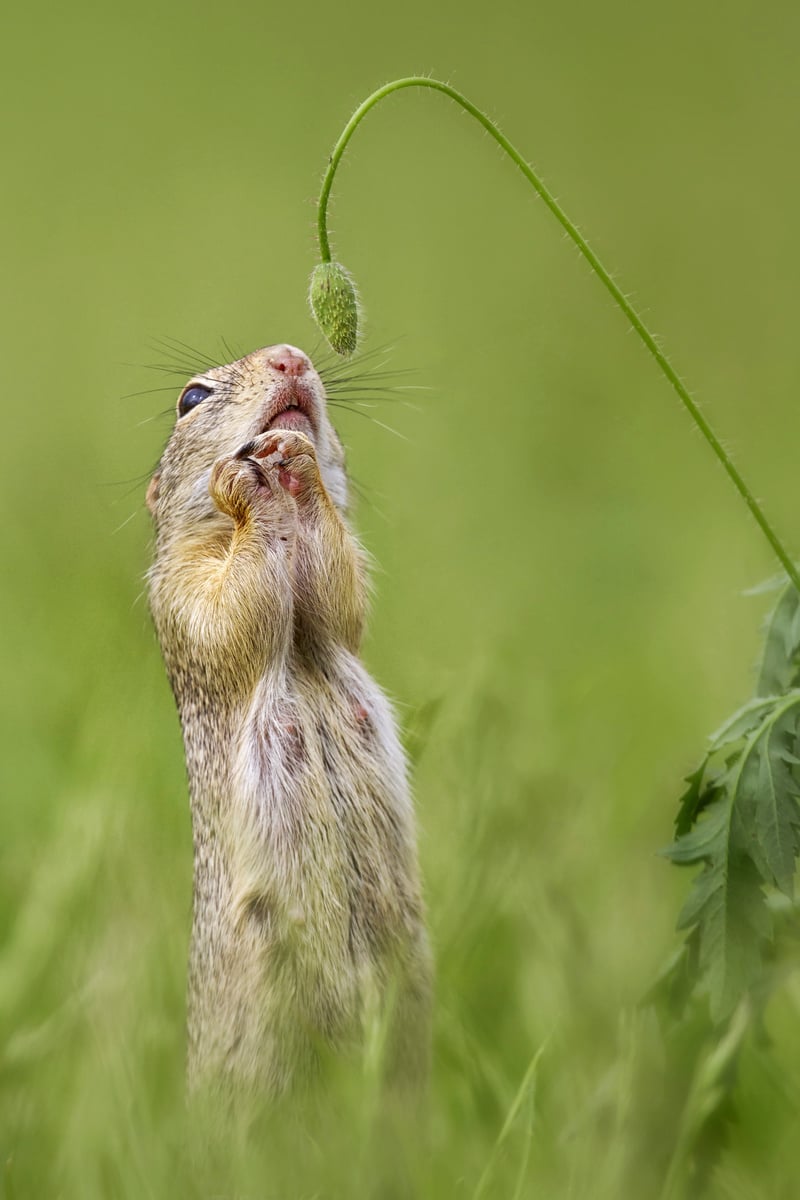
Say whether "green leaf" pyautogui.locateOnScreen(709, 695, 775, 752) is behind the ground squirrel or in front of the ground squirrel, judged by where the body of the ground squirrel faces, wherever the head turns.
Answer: in front

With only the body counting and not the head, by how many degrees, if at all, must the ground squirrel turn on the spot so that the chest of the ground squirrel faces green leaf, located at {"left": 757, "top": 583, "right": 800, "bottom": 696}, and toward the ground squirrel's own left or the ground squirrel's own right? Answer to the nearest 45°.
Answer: approximately 45° to the ground squirrel's own left

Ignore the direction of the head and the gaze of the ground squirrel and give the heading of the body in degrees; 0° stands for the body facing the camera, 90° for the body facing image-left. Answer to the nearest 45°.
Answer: approximately 315°

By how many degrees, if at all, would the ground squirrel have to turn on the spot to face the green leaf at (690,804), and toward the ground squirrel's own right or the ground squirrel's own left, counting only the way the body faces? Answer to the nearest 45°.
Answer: approximately 45° to the ground squirrel's own left

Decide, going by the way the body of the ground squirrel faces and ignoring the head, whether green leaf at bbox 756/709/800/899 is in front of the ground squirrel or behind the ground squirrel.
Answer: in front
